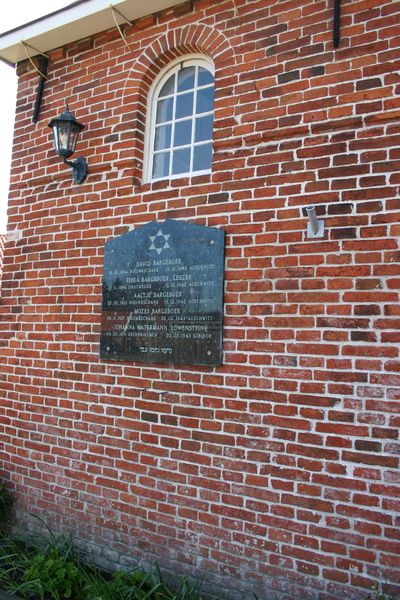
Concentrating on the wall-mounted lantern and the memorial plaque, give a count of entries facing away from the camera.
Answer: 0

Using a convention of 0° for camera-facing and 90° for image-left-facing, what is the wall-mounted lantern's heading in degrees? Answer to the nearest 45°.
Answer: approximately 45°
